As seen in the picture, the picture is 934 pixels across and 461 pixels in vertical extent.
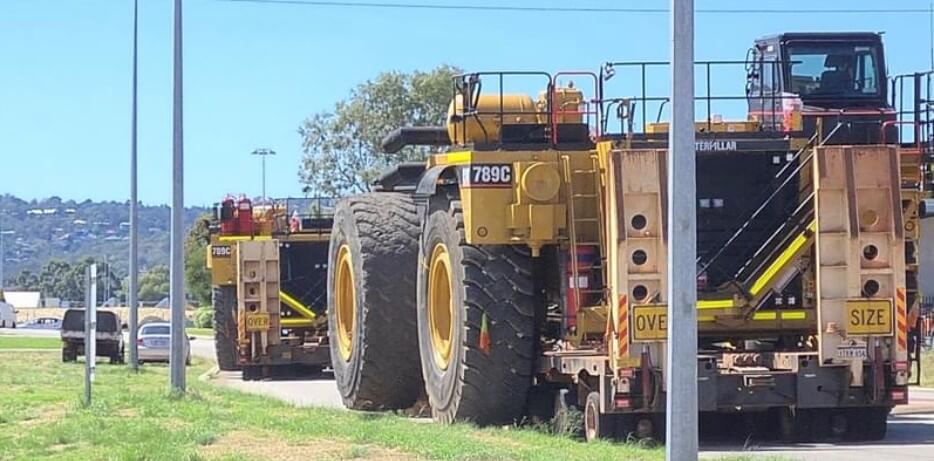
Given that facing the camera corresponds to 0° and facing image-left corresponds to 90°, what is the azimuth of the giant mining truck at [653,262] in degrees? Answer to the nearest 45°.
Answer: approximately 0°

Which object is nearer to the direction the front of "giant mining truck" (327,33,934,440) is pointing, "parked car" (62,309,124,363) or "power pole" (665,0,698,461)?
the power pole

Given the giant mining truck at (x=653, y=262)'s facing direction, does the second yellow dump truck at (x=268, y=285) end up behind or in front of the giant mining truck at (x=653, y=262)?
behind
